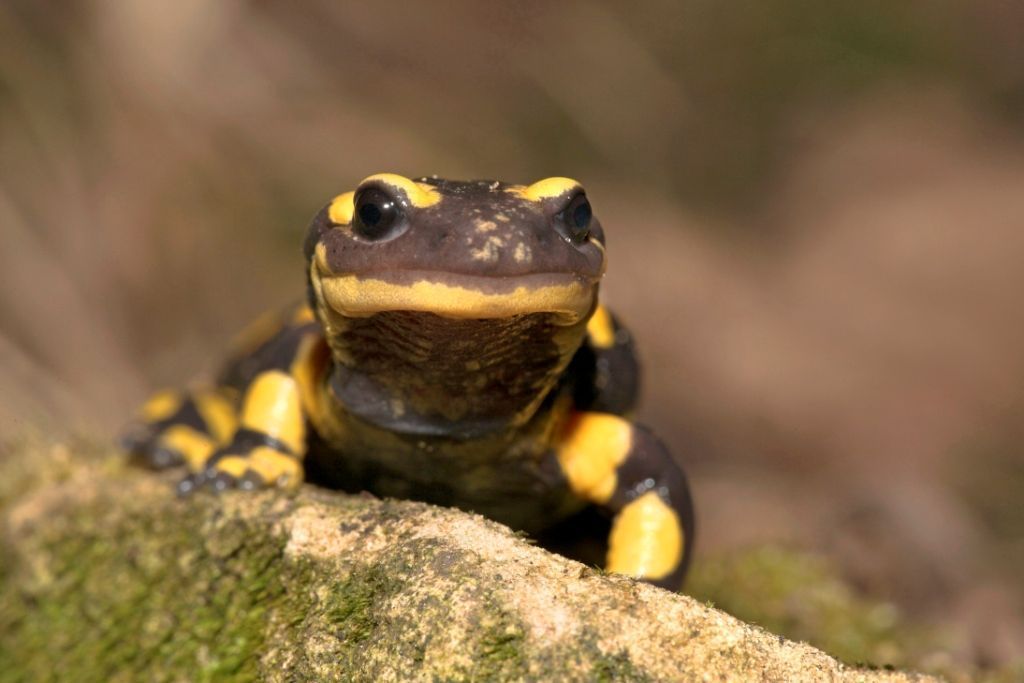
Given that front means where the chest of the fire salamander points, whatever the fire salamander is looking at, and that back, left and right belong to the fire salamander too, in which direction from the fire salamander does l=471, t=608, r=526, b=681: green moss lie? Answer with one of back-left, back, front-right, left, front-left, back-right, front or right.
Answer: front

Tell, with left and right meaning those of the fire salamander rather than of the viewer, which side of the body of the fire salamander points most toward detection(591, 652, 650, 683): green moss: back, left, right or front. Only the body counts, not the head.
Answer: front

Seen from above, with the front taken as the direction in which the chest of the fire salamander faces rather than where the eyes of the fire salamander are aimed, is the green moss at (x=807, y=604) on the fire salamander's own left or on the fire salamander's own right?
on the fire salamander's own left

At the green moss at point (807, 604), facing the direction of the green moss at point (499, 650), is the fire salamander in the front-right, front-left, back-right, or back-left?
front-right

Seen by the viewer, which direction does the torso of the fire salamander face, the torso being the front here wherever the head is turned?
toward the camera
